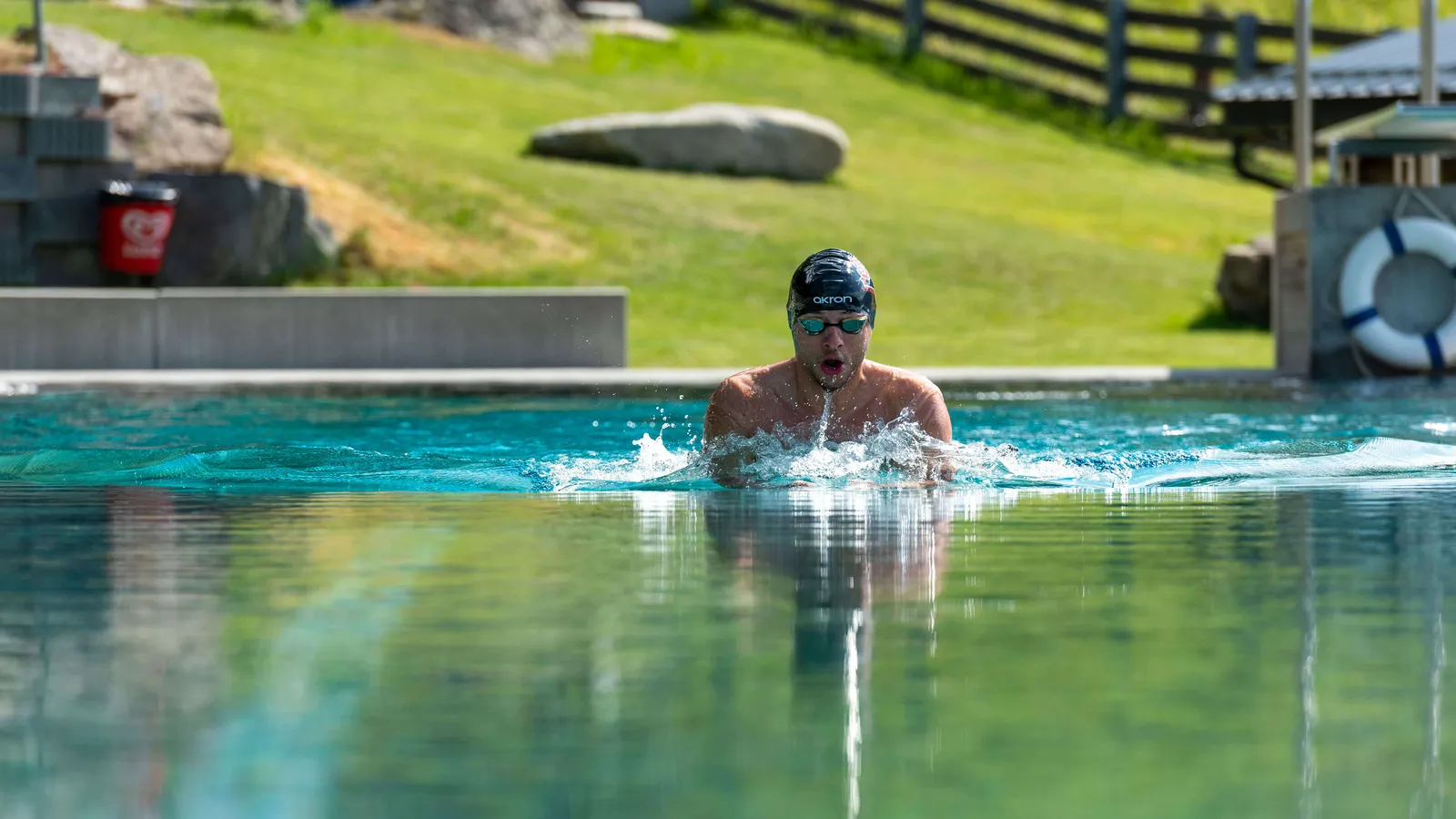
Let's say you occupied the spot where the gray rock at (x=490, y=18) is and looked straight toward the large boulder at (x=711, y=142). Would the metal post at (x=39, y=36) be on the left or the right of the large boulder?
right

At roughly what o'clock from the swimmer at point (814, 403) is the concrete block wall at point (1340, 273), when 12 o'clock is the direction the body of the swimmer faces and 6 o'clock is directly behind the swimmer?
The concrete block wall is roughly at 7 o'clock from the swimmer.

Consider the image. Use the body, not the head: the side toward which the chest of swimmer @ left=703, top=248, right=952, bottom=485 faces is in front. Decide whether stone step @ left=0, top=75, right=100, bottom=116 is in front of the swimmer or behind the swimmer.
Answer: behind

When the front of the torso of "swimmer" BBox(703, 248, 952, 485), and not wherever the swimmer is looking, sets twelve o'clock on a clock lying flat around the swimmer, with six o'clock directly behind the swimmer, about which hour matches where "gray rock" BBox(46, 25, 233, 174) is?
The gray rock is roughly at 5 o'clock from the swimmer.

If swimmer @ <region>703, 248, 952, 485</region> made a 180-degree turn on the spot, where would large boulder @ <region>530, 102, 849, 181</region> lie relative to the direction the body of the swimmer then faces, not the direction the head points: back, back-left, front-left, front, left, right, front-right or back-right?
front

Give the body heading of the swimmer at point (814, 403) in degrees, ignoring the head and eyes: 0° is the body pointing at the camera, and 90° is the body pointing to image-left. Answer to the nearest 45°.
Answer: approximately 0°

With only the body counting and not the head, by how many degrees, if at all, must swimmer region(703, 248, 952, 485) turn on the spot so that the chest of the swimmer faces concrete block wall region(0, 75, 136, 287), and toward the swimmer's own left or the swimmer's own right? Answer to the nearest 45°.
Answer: approximately 135° to the swimmer's own right

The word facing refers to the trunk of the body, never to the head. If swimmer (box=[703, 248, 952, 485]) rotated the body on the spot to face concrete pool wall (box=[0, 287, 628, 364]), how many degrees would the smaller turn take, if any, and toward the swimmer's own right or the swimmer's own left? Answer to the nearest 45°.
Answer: approximately 135° to the swimmer's own right

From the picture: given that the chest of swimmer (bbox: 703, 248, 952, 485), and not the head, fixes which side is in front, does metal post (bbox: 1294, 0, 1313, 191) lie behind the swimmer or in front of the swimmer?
behind

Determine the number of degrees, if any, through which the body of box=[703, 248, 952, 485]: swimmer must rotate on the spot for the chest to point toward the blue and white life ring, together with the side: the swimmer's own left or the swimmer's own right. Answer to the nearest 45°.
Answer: approximately 135° to the swimmer's own left
